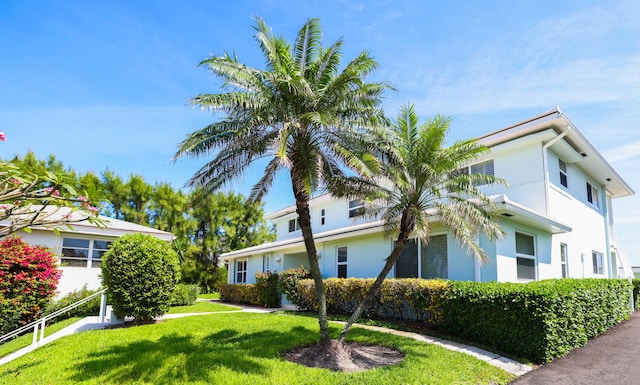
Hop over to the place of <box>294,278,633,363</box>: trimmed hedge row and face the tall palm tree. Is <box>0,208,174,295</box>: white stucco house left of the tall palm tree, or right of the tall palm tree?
right

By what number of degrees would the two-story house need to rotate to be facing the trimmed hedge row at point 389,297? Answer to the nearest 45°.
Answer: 0° — it already faces it

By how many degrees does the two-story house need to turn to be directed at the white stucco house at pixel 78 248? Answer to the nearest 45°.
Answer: approximately 45° to its right

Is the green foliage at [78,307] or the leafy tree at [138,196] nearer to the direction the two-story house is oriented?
the green foliage

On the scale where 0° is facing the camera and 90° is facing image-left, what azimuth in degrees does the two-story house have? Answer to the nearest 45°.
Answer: approximately 45°

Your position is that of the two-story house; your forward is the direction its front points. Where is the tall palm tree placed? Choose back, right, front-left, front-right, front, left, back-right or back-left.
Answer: front

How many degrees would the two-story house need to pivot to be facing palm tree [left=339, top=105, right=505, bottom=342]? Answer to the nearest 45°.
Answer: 0° — it already faces it

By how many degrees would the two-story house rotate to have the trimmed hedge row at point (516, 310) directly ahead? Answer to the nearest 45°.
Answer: approximately 45° to its left

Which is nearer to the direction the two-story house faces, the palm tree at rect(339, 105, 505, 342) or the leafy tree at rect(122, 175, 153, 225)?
the palm tree

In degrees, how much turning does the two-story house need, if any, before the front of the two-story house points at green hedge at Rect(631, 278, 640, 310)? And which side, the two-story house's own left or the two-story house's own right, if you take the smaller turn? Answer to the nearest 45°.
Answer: approximately 90° to the two-story house's own left

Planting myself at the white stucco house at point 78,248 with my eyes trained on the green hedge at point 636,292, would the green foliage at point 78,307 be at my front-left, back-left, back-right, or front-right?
front-right

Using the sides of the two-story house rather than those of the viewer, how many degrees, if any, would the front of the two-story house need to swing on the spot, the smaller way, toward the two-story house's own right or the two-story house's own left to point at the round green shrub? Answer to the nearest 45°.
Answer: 0° — it already faces it

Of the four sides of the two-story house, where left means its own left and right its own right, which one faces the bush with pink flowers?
front
